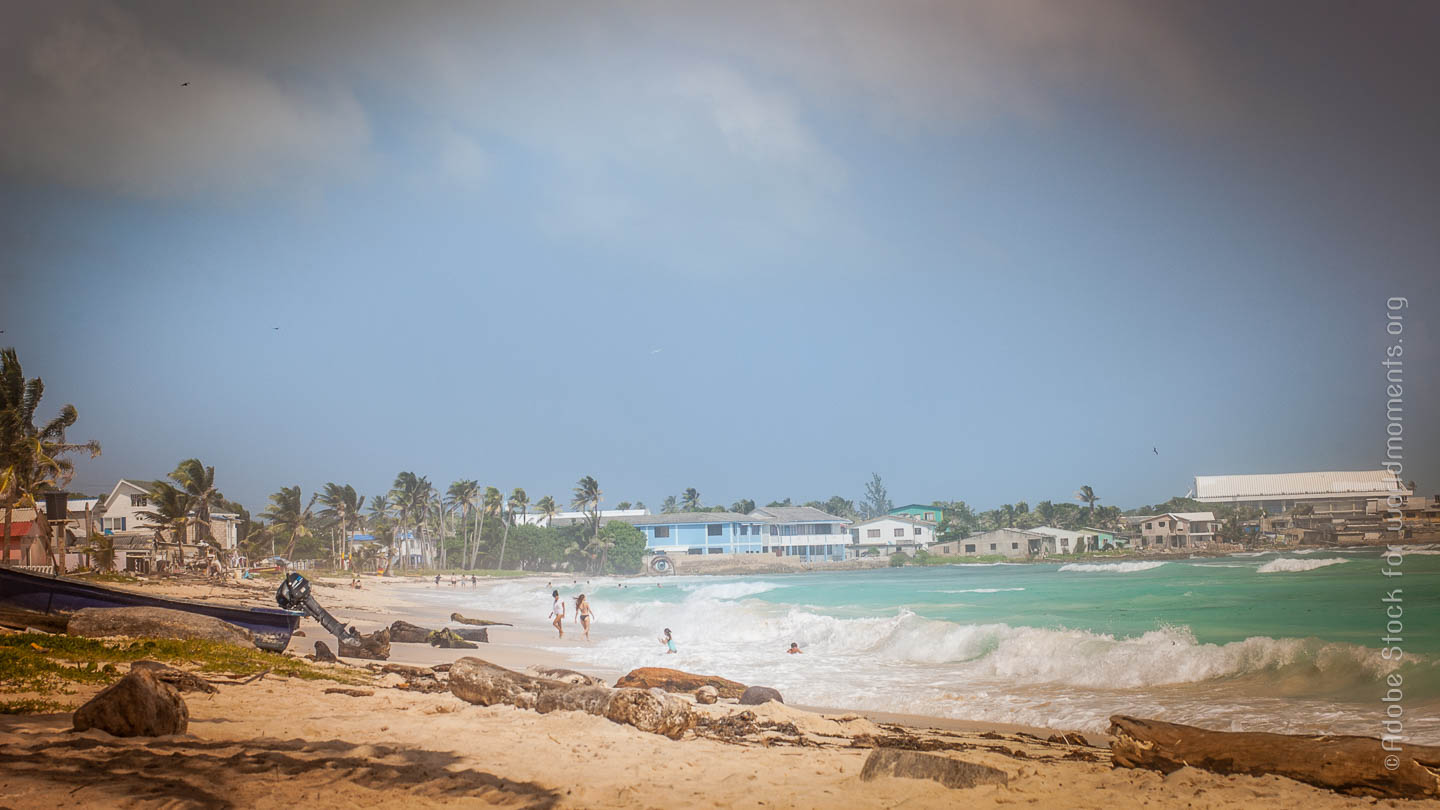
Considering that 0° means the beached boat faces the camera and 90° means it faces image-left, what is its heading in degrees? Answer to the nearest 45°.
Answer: approximately 90°

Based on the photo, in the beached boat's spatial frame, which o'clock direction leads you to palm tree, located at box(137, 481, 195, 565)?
The palm tree is roughly at 3 o'clock from the beached boat.

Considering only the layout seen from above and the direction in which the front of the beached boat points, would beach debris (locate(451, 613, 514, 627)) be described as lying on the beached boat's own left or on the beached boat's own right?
on the beached boat's own right

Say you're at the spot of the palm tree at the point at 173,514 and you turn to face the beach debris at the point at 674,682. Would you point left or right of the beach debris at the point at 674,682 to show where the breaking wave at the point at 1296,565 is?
left

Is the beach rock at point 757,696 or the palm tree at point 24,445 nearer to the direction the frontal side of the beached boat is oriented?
the palm tree

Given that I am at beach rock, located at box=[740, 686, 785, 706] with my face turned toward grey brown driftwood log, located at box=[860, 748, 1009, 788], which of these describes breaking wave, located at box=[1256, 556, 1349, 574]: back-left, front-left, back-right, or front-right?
back-left

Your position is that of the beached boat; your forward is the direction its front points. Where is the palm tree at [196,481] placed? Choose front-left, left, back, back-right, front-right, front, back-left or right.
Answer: right

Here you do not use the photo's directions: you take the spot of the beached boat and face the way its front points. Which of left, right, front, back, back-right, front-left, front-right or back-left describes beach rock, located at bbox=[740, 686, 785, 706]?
back-left
